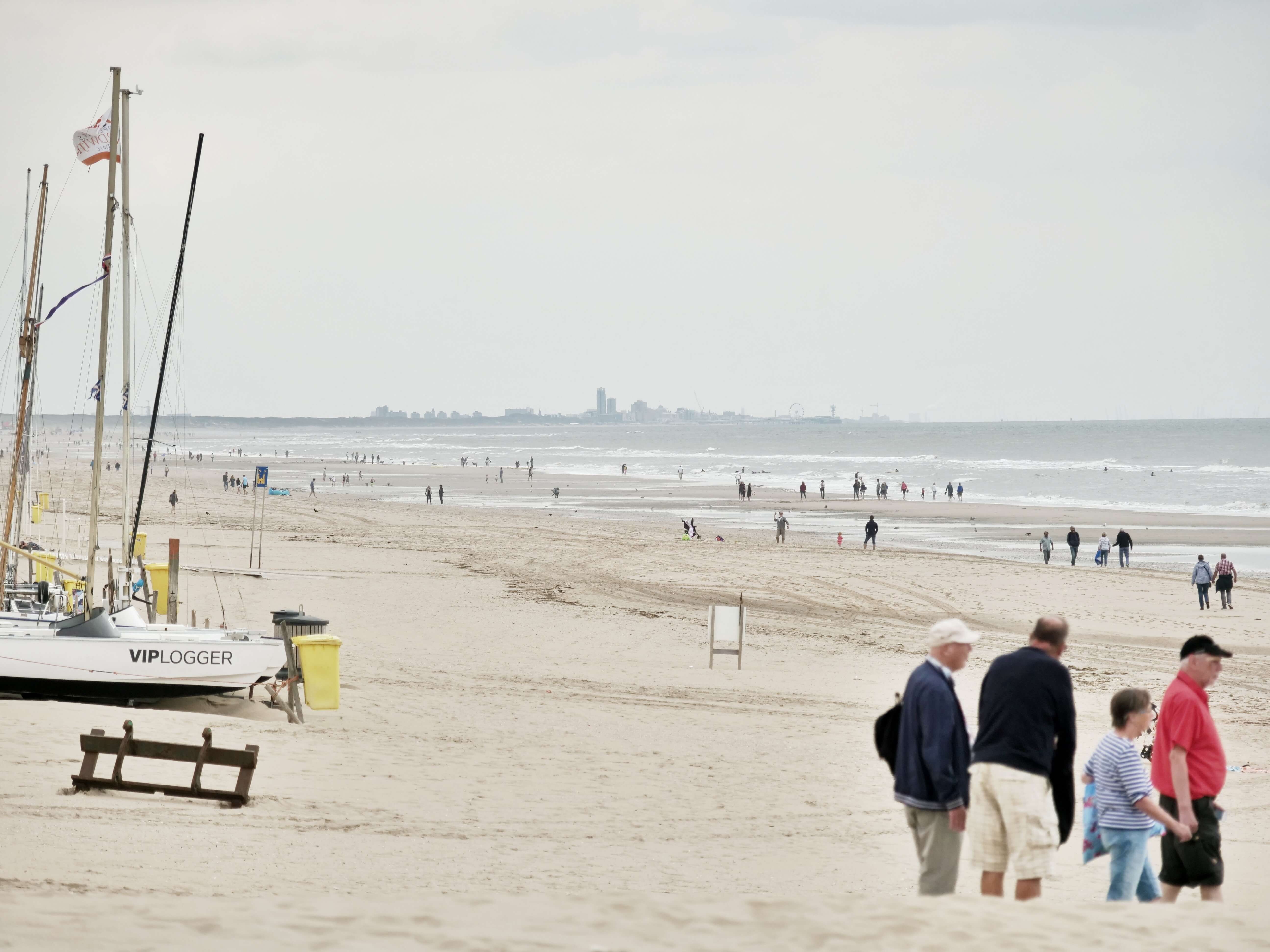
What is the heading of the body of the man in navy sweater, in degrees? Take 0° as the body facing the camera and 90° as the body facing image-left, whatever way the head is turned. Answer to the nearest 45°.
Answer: approximately 225°

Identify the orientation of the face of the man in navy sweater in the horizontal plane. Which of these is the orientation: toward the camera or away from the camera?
away from the camera

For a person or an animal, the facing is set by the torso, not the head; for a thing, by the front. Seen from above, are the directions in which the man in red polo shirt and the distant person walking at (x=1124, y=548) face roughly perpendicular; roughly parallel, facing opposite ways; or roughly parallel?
roughly perpendicular

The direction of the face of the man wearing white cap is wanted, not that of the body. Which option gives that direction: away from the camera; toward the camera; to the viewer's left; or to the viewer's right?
to the viewer's right

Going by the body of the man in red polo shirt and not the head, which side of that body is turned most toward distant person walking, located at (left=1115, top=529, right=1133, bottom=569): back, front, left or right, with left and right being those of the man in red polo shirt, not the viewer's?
left

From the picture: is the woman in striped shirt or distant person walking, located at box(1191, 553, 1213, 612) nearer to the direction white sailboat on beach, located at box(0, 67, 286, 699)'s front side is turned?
the distant person walking
